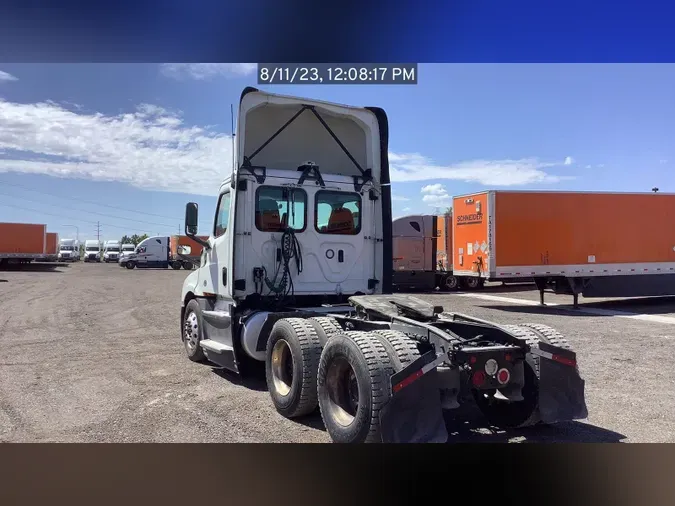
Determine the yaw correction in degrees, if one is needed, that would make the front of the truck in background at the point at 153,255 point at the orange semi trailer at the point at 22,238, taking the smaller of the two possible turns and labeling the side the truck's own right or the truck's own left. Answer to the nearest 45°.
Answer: approximately 45° to the truck's own left

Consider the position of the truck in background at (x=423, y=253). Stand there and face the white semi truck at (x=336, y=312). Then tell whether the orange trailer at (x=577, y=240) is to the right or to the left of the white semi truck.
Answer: left

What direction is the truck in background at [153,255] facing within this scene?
to the viewer's left

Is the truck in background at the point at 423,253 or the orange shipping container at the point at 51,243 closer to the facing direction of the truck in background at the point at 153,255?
the orange shipping container

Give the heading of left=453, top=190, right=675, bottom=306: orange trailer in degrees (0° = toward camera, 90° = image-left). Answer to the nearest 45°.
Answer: approximately 45°

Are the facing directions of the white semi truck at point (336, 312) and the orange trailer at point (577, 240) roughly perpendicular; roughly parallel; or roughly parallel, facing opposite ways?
roughly perpendicular

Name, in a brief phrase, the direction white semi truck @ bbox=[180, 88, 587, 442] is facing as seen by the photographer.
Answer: facing away from the viewer and to the left of the viewer
